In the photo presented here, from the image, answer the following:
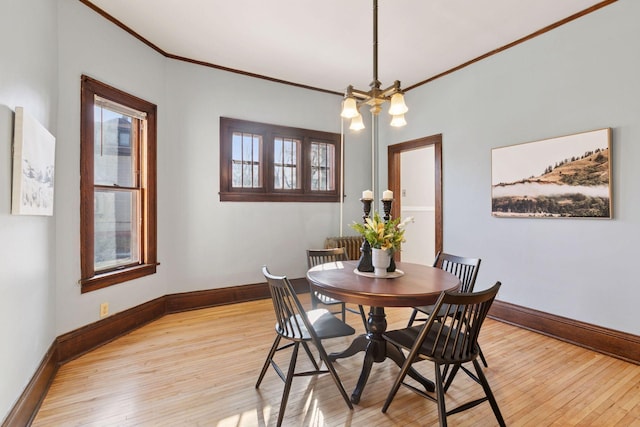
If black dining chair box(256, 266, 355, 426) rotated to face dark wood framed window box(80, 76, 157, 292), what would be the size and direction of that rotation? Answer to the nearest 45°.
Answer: approximately 90° to its left

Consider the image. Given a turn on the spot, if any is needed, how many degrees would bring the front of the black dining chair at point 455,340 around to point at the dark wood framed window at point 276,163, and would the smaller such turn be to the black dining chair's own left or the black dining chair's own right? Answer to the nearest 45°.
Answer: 0° — it already faces it

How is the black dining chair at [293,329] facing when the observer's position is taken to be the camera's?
facing away from the viewer and to the right of the viewer

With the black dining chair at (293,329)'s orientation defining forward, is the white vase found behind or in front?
in front

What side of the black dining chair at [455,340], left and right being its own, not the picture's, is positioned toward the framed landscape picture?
right

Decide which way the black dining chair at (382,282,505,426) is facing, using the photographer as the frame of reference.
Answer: facing away from the viewer and to the left of the viewer

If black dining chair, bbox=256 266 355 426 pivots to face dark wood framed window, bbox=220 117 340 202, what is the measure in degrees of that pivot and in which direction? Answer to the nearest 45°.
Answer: approximately 45° to its left

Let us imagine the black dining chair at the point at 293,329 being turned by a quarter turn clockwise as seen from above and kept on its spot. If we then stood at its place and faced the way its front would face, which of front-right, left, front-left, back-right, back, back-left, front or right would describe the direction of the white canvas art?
back-right

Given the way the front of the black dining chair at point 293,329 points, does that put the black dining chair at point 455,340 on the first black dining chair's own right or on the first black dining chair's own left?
on the first black dining chair's own right

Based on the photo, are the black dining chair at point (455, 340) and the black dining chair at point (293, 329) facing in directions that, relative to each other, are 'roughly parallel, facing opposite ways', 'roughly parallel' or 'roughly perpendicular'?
roughly perpendicular

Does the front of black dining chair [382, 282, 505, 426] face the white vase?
yes
